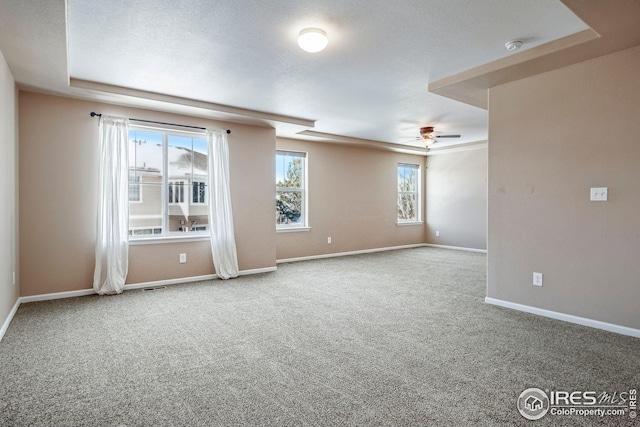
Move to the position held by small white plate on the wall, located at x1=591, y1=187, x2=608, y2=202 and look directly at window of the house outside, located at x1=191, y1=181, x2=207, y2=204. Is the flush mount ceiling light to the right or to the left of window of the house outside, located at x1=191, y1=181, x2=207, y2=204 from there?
left

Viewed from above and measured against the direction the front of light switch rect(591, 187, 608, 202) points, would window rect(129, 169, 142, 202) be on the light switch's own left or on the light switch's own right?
on the light switch's own right

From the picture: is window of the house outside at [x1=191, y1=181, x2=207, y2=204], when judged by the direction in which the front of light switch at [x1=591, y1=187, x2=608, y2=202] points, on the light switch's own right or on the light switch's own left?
on the light switch's own right

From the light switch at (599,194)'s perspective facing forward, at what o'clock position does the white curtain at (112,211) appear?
The white curtain is roughly at 2 o'clock from the light switch.

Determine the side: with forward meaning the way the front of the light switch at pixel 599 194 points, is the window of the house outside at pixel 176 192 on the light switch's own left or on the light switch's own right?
on the light switch's own right

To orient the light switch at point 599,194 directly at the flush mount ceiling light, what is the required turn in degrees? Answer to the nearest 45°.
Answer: approximately 45° to its right

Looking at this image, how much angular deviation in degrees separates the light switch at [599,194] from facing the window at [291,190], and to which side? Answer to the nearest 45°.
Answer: approximately 90° to its right
